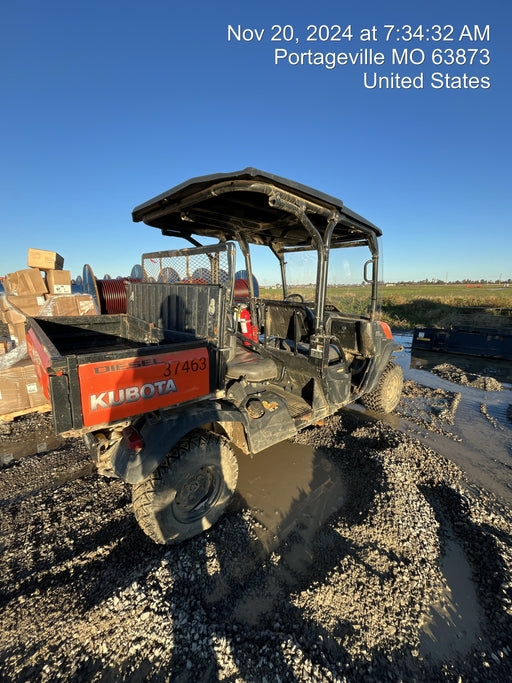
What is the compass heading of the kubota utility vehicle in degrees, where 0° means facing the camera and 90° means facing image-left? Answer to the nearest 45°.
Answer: approximately 225°

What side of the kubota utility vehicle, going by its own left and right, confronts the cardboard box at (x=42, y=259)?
left

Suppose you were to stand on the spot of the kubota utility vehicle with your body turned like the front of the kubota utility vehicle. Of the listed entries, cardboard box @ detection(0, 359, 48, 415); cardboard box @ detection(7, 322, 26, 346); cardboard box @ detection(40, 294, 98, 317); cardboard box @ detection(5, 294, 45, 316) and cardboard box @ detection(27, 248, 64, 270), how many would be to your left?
5

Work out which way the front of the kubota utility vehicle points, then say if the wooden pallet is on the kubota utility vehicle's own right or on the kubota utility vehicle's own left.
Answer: on the kubota utility vehicle's own left

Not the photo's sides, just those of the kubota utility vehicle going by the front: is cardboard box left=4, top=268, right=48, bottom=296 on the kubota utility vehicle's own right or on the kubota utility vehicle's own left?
on the kubota utility vehicle's own left

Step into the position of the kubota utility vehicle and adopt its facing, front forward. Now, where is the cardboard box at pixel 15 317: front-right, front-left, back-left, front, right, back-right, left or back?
left

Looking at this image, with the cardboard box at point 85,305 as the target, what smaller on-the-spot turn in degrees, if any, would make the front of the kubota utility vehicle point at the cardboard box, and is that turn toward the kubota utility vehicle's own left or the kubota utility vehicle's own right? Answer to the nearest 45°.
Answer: approximately 90° to the kubota utility vehicle's own left

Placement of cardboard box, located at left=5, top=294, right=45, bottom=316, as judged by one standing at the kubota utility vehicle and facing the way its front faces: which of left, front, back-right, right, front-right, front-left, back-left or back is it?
left

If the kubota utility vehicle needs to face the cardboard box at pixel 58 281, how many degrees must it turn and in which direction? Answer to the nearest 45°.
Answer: approximately 90° to its left
